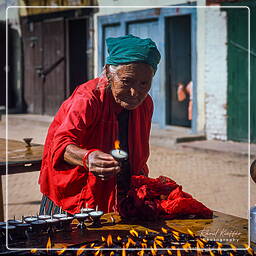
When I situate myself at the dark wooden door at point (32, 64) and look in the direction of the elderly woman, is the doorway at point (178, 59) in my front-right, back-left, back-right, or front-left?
front-left

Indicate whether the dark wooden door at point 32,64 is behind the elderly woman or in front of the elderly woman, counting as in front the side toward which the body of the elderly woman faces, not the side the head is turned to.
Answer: behind

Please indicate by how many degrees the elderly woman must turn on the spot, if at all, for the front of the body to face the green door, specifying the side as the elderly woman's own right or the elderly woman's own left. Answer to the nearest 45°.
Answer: approximately 135° to the elderly woman's own left

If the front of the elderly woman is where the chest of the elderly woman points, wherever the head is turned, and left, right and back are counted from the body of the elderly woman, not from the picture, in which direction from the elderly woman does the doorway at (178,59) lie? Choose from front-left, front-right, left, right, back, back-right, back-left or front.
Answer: back-left

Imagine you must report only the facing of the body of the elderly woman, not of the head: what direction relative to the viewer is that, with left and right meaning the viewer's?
facing the viewer and to the right of the viewer
